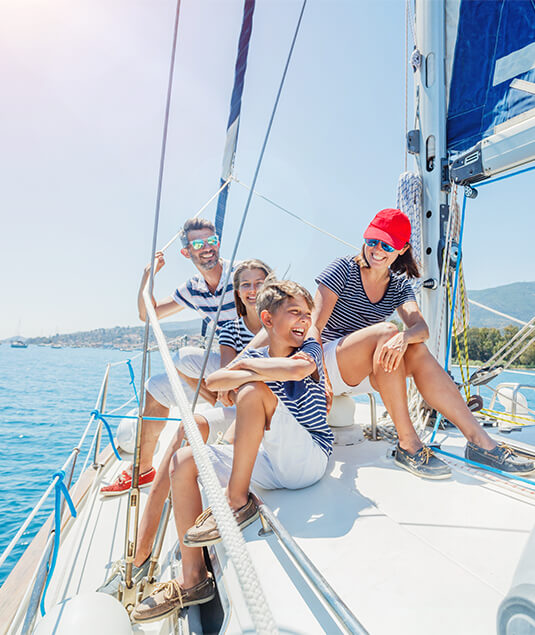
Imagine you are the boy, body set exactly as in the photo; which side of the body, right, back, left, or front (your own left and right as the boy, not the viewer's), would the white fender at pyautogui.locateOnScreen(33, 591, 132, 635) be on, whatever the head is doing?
front

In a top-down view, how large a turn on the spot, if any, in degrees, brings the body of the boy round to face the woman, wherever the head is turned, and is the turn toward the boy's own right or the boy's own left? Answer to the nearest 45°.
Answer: approximately 180°

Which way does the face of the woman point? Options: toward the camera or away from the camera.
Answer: toward the camera

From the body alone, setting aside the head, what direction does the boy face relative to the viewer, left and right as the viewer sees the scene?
facing the viewer and to the left of the viewer

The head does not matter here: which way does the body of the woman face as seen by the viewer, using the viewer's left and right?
facing the viewer and to the right of the viewer

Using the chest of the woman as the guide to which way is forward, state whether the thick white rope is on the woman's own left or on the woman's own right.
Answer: on the woman's own right

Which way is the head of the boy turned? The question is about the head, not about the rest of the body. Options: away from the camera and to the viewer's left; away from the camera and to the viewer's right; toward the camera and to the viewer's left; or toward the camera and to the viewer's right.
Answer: toward the camera and to the viewer's right
